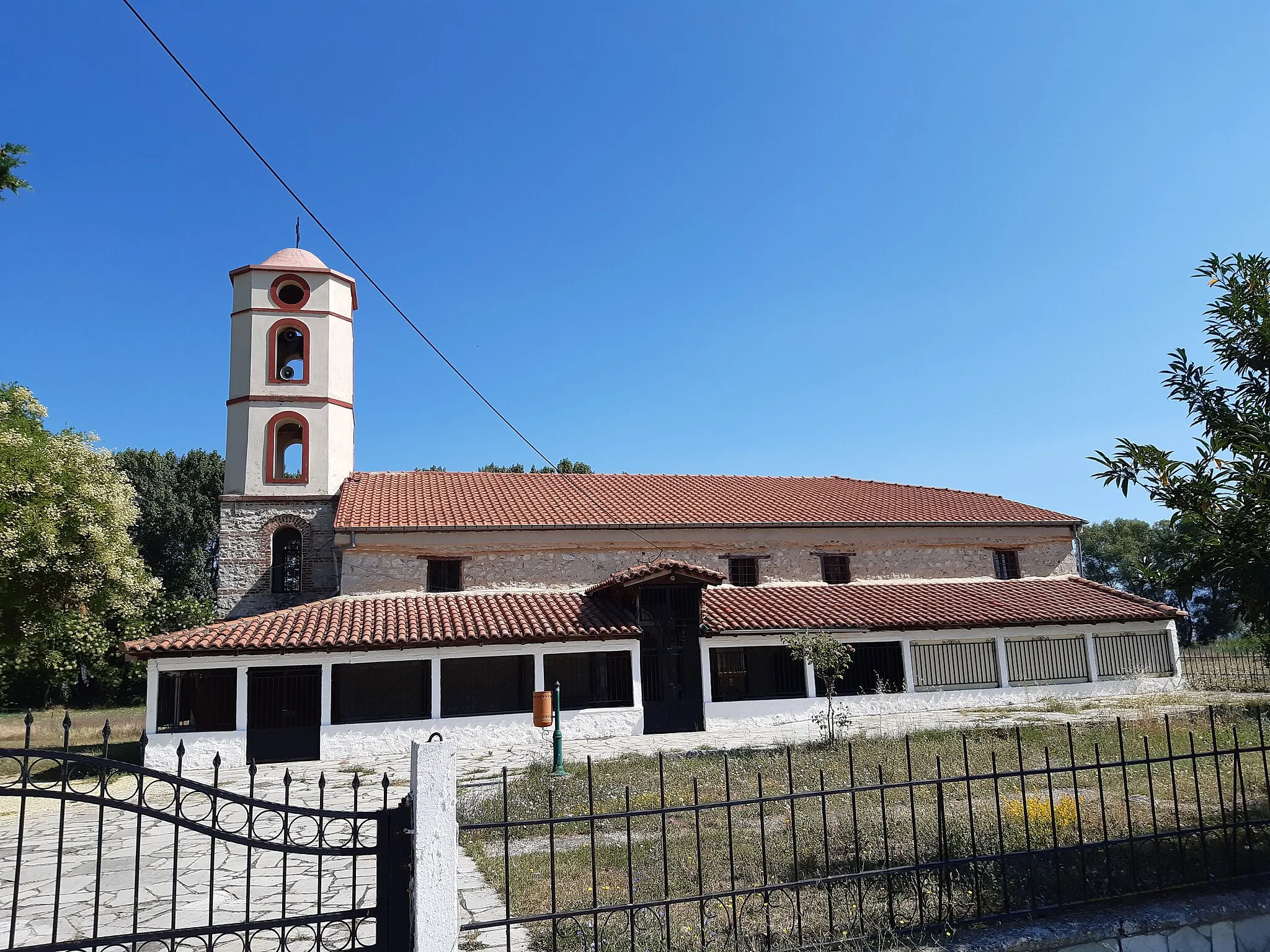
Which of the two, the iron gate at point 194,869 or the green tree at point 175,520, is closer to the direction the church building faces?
the iron gate

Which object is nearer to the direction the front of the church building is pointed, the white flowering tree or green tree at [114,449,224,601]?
the white flowering tree

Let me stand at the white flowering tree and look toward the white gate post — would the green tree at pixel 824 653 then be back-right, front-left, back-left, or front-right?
front-left

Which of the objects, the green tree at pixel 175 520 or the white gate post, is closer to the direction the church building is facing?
the white gate post

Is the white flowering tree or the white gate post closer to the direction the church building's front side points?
the white gate post

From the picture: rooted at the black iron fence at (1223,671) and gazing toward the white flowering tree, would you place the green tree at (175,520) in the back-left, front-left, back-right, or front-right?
front-right

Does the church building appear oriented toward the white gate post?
yes

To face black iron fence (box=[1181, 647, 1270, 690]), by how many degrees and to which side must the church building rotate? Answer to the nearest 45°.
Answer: approximately 90° to its left

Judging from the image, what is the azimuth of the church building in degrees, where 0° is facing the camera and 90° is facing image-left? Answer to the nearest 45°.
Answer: approximately 0°

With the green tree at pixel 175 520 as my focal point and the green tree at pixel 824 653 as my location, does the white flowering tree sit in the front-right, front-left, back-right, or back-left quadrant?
front-left

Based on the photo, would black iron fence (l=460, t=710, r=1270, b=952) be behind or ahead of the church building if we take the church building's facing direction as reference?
ahead

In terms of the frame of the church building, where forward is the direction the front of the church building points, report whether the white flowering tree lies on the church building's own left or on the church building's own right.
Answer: on the church building's own right

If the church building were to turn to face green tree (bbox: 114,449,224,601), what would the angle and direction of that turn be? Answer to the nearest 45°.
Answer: approximately 135° to its right

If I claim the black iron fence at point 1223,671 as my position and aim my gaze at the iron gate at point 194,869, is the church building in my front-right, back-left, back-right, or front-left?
front-right
